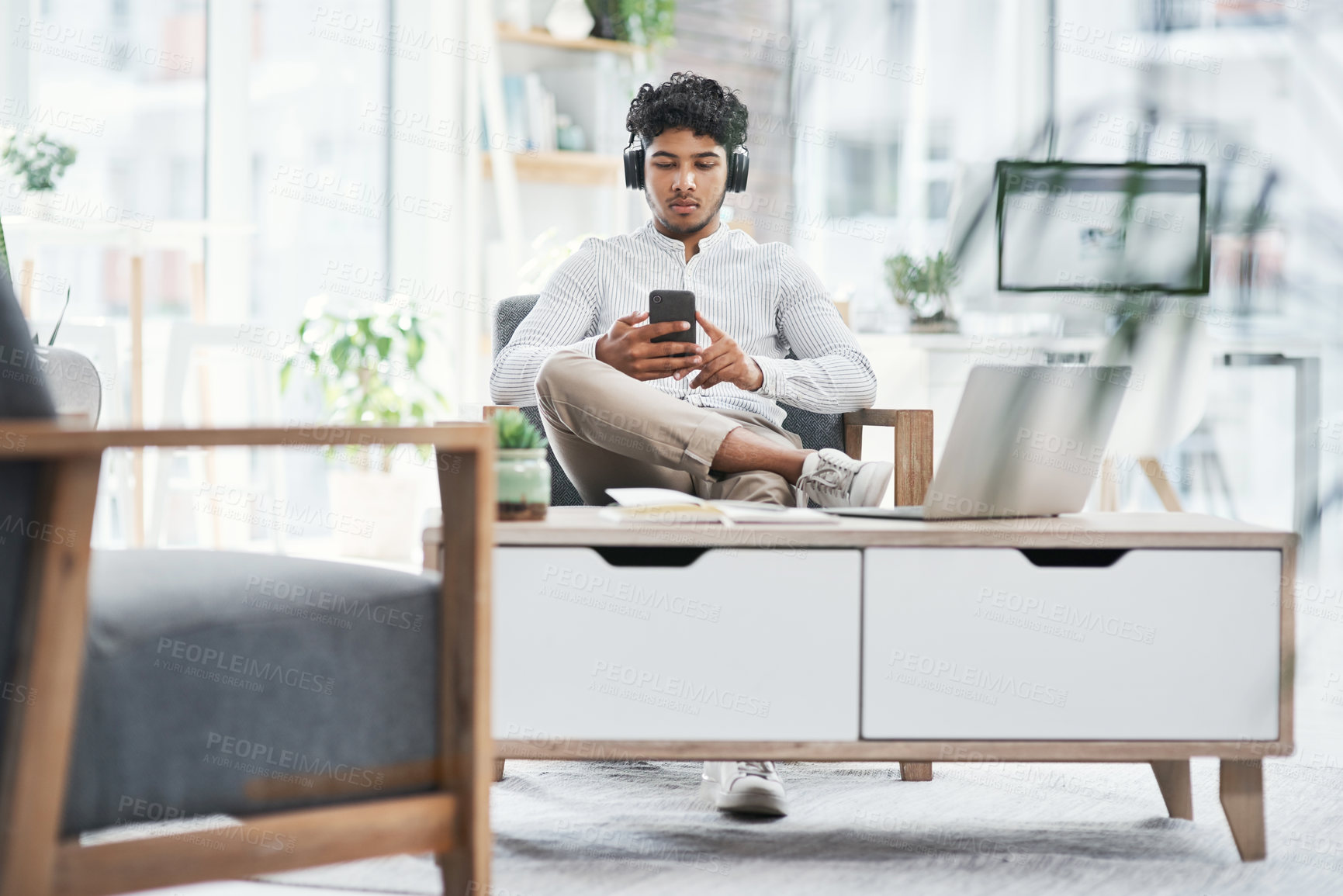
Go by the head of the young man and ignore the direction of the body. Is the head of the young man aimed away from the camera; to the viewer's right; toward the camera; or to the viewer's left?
toward the camera

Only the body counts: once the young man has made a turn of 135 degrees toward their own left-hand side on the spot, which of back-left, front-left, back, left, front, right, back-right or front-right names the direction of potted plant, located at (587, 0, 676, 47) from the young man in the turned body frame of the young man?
front-left

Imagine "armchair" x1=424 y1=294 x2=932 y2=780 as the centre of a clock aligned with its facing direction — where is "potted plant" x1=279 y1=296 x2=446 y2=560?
The potted plant is roughly at 5 o'clock from the armchair.

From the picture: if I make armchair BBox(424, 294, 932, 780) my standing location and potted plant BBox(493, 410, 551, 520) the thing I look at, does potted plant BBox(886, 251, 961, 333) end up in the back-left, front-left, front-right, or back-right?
back-right

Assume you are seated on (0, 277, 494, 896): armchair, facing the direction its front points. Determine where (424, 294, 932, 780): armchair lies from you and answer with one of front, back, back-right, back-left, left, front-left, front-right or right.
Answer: front-left

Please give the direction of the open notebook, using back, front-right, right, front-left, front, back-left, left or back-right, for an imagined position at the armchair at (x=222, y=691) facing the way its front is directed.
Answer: front-left

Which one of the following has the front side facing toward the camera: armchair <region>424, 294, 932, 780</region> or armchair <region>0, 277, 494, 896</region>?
armchair <region>424, 294, 932, 780</region>

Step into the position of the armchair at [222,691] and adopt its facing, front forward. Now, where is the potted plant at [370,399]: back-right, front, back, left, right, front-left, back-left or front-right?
left

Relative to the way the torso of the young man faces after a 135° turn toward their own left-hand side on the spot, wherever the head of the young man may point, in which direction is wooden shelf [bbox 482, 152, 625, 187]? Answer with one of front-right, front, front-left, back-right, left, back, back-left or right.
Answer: front-left

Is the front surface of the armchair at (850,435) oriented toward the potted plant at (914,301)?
no

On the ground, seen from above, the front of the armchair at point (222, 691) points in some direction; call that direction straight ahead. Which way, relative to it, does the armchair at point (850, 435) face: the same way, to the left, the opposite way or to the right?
to the right

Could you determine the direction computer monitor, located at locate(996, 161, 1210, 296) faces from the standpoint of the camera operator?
facing the viewer

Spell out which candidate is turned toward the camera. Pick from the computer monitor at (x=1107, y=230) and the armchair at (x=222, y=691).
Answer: the computer monitor

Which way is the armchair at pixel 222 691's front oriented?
to the viewer's right

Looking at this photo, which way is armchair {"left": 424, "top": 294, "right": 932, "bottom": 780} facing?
toward the camera
